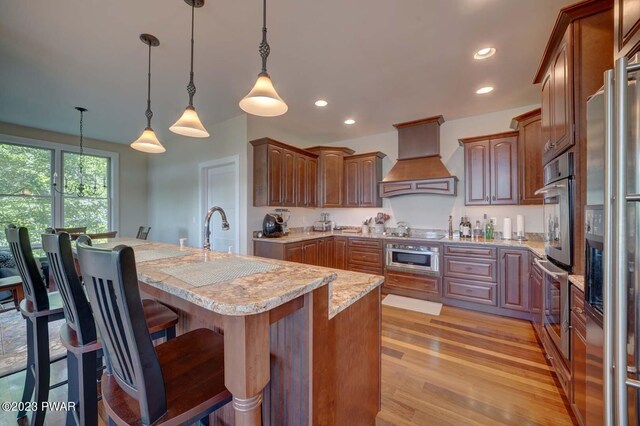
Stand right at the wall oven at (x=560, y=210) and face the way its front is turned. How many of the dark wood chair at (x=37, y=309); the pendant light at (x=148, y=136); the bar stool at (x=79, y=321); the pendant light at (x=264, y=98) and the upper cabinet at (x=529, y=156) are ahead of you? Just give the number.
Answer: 4

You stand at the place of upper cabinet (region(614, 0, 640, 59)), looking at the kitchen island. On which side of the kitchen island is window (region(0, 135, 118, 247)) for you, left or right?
right

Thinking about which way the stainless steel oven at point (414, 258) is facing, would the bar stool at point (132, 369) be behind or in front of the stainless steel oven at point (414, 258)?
in front

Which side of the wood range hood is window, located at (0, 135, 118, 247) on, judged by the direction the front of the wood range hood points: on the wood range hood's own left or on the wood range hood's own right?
on the wood range hood's own right

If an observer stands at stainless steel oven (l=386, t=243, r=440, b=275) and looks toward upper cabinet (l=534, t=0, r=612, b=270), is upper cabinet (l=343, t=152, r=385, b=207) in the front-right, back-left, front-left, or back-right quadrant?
back-right

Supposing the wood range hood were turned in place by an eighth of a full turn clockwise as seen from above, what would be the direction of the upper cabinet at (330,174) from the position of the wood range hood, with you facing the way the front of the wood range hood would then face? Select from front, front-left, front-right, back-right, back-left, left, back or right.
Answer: front-right

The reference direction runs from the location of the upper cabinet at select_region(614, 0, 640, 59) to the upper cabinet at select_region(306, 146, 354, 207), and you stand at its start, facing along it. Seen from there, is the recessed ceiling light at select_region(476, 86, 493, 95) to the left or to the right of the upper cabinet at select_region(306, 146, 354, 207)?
right

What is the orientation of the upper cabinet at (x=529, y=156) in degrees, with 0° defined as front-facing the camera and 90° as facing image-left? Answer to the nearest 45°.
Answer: approximately 45°

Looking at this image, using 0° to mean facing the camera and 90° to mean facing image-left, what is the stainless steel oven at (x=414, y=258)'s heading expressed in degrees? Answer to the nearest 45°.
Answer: approximately 0°

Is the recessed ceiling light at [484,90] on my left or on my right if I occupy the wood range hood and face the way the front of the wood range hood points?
on my left

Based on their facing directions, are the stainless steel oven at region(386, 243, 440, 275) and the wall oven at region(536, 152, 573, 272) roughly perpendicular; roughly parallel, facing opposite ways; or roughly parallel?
roughly perpendicular

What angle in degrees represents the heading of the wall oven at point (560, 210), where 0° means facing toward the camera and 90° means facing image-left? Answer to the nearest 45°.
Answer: approximately 45°

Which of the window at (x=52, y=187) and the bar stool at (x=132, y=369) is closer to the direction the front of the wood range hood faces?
the bar stool

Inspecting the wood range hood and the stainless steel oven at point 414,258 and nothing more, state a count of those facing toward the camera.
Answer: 2

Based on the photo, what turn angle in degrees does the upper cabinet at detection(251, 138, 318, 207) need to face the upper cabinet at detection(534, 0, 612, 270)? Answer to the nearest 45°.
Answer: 0° — it already faces it
